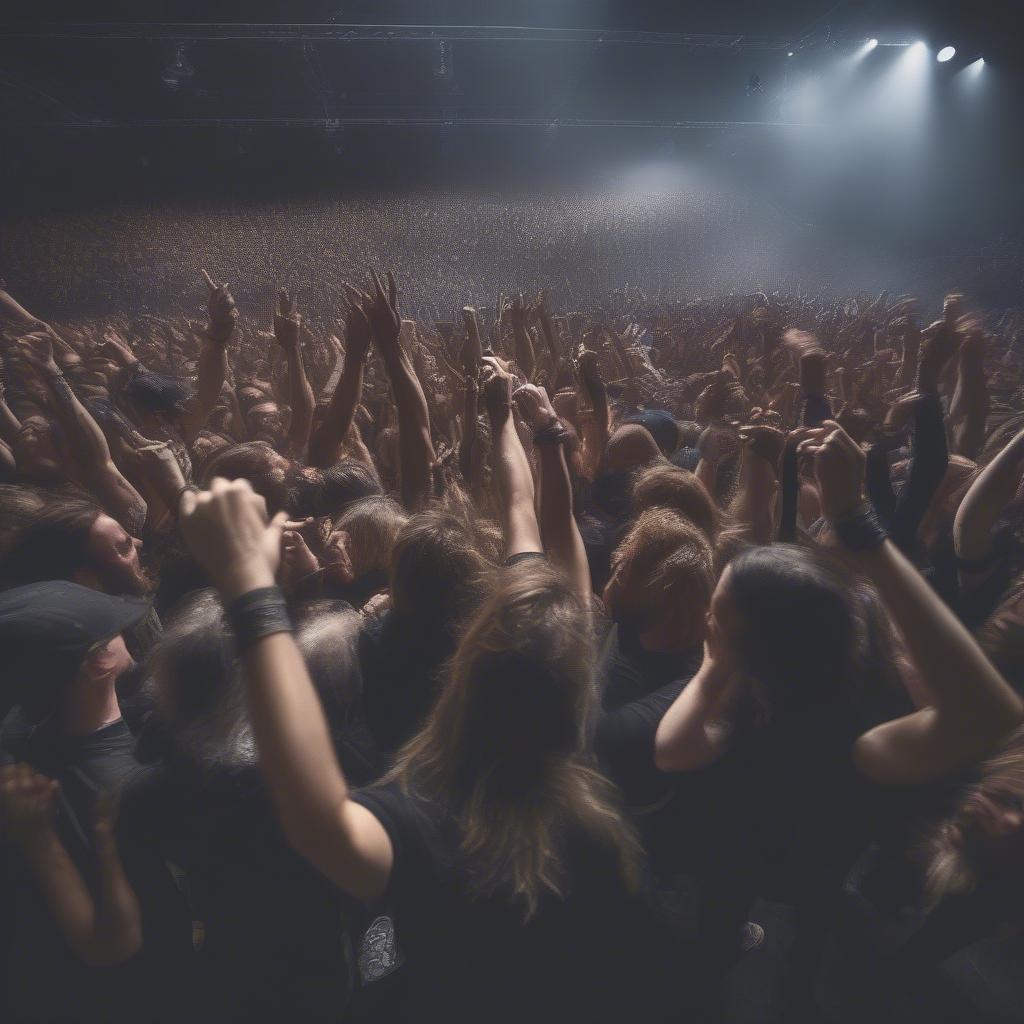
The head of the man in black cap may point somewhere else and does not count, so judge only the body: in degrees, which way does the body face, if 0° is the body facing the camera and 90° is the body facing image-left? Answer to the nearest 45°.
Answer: approximately 225°
